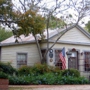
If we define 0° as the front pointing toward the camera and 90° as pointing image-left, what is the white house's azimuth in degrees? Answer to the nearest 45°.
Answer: approximately 0°
